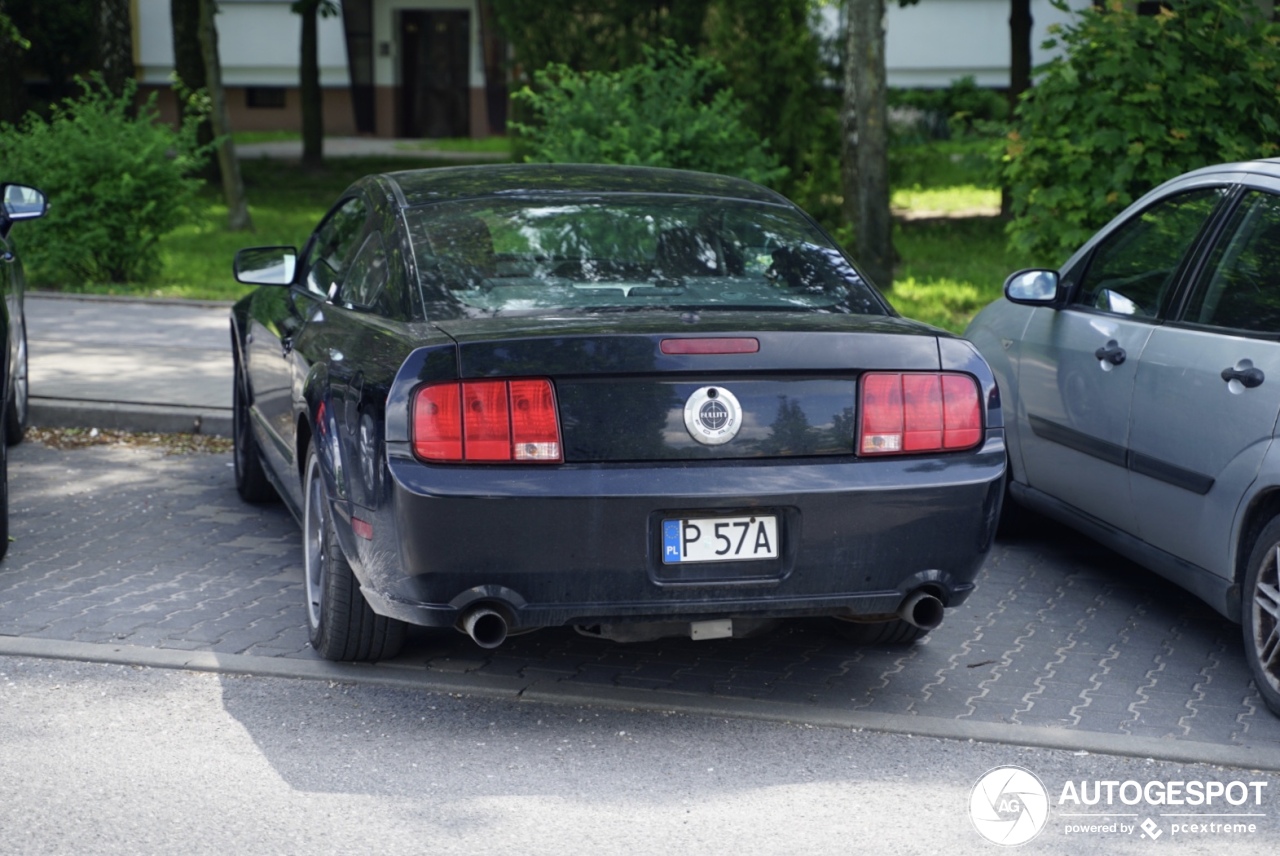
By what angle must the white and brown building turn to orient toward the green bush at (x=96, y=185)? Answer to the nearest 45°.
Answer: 0° — it already faces it

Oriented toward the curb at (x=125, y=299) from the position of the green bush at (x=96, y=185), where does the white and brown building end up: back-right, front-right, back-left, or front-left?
back-left

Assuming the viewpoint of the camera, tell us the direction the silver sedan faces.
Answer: facing away from the viewer and to the left of the viewer

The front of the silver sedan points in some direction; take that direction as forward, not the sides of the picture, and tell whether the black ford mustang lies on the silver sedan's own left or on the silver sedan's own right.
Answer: on the silver sedan's own left

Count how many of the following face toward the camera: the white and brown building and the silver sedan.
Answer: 1

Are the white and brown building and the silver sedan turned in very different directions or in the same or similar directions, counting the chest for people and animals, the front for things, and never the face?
very different directions

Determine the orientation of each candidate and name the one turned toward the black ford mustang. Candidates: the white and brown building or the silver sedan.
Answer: the white and brown building

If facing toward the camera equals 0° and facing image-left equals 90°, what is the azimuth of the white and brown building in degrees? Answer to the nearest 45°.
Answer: approximately 0°
